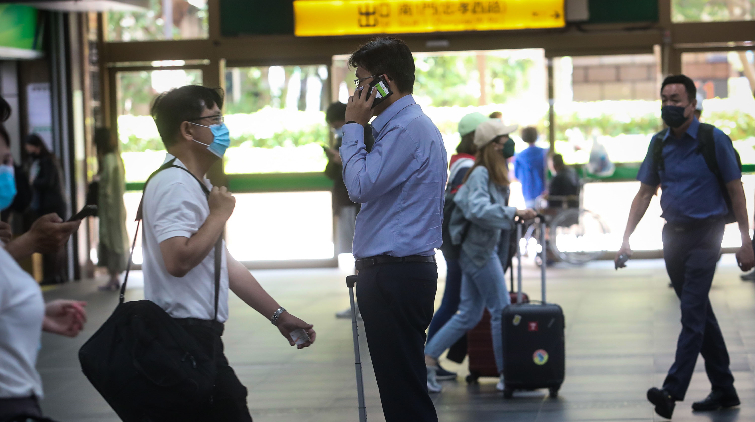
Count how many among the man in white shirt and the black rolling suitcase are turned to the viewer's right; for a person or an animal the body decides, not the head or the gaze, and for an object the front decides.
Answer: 1

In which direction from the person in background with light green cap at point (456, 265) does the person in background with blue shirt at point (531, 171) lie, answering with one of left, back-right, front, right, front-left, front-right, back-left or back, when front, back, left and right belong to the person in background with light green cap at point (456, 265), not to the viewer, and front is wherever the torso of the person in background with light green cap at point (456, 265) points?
left

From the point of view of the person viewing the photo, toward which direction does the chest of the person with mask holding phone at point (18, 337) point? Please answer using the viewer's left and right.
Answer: facing to the right of the viewer

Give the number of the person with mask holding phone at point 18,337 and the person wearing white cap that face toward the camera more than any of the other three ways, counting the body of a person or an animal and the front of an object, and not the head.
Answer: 0

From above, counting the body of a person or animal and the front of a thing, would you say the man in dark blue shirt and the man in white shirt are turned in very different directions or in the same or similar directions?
very different directions

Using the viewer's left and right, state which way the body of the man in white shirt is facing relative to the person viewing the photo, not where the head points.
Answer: facing to the right of the viewer

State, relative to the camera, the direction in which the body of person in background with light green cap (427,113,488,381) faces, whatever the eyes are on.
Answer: to the viewer's right

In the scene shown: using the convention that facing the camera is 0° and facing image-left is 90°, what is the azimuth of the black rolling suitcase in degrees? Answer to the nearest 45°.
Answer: approximately 0°

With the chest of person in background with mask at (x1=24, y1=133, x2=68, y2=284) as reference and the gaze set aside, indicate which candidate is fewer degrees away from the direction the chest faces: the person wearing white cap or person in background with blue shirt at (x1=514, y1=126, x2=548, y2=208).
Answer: the person wearing white cap

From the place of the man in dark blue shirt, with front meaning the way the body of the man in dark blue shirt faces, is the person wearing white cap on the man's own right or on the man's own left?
on the man's own right

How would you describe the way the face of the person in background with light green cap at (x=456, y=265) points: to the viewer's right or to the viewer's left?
to the viewer's right

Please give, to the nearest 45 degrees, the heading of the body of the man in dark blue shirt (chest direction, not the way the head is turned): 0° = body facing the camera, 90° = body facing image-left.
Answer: approximately 45°

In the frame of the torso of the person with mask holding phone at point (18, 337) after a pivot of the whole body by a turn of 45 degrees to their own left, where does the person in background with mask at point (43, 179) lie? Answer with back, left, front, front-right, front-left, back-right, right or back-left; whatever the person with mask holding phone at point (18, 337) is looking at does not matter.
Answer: front-left

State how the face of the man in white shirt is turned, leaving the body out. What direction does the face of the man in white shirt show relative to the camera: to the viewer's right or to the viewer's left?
to the viewer's right
